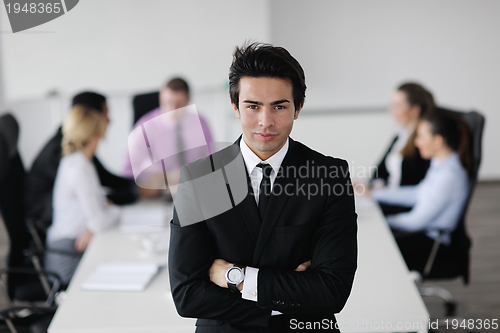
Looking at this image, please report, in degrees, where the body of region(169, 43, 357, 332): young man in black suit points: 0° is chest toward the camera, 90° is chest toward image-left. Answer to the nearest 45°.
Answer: approximately 0°

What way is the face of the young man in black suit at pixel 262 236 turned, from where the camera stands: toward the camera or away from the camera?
toward the camera

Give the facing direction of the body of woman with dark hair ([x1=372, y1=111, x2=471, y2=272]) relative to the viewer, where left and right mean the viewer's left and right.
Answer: facing to the left of the viewer

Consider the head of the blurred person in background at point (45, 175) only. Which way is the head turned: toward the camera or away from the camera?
away from the camera

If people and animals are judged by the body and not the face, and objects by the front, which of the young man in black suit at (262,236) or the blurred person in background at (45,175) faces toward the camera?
the young man in black suit

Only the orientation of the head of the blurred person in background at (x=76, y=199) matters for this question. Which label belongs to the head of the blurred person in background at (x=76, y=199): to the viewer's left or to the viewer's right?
to the viewer's right

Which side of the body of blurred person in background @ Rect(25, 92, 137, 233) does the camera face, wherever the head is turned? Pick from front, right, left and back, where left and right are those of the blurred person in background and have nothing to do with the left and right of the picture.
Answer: right

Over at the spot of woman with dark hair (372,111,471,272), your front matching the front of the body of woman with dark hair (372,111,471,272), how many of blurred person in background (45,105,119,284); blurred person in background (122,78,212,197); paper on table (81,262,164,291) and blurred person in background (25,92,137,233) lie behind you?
0

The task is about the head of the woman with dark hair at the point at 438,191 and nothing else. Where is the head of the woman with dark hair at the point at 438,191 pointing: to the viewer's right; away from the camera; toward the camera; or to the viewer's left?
to the viewer's left

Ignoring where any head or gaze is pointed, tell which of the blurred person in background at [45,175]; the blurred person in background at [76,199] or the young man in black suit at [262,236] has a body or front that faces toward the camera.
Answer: the young man in black suit

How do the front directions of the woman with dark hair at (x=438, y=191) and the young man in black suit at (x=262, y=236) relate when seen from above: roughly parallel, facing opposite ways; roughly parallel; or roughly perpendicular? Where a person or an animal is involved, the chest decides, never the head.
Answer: roughly perpendicular

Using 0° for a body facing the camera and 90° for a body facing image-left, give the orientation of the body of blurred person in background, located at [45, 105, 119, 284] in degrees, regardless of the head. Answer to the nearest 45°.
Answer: approximately 225°

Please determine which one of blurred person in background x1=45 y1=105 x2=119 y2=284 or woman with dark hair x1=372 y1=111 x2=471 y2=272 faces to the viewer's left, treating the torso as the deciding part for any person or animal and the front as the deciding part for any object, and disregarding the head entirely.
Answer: the woman with dark hair

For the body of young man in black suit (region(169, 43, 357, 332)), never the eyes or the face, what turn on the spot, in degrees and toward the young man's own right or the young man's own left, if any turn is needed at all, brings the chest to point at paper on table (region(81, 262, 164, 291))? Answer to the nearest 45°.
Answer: approximately 135° to the young man's own right

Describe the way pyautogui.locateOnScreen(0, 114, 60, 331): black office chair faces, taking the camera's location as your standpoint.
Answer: facing to the right of the viewer

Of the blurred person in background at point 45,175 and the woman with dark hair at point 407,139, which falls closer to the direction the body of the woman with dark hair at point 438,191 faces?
the blurred person in background
